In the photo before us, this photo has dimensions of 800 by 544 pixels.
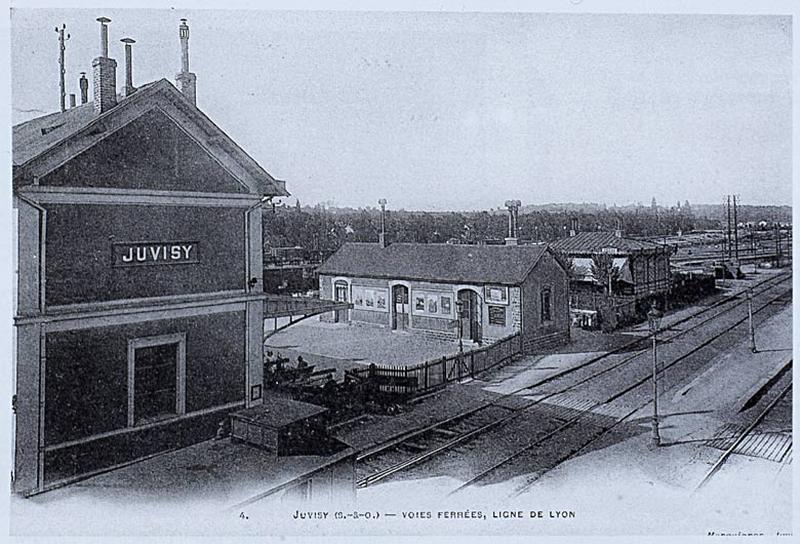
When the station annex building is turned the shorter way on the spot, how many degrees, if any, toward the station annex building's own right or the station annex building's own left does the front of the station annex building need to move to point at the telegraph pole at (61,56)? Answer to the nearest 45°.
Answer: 0° — it already faces it

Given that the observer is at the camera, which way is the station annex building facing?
facing the viewer and to the left of the viewer

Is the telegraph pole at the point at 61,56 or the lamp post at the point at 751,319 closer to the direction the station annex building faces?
the telegraph pole

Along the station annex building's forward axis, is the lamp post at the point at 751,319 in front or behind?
behind

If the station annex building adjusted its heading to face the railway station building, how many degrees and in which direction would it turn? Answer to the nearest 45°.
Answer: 0° — it already faces it
